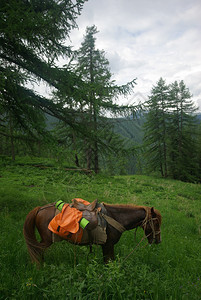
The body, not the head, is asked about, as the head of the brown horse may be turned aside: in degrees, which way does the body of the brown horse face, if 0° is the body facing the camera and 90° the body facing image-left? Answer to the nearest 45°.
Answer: approximately 270°

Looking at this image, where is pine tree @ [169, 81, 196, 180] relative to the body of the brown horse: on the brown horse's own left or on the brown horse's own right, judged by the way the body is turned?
on the brown horse's own left

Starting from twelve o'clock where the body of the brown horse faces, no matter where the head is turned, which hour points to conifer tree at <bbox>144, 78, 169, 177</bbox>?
The conifer tree is roughly at 10 o'clock from the brown horse.
